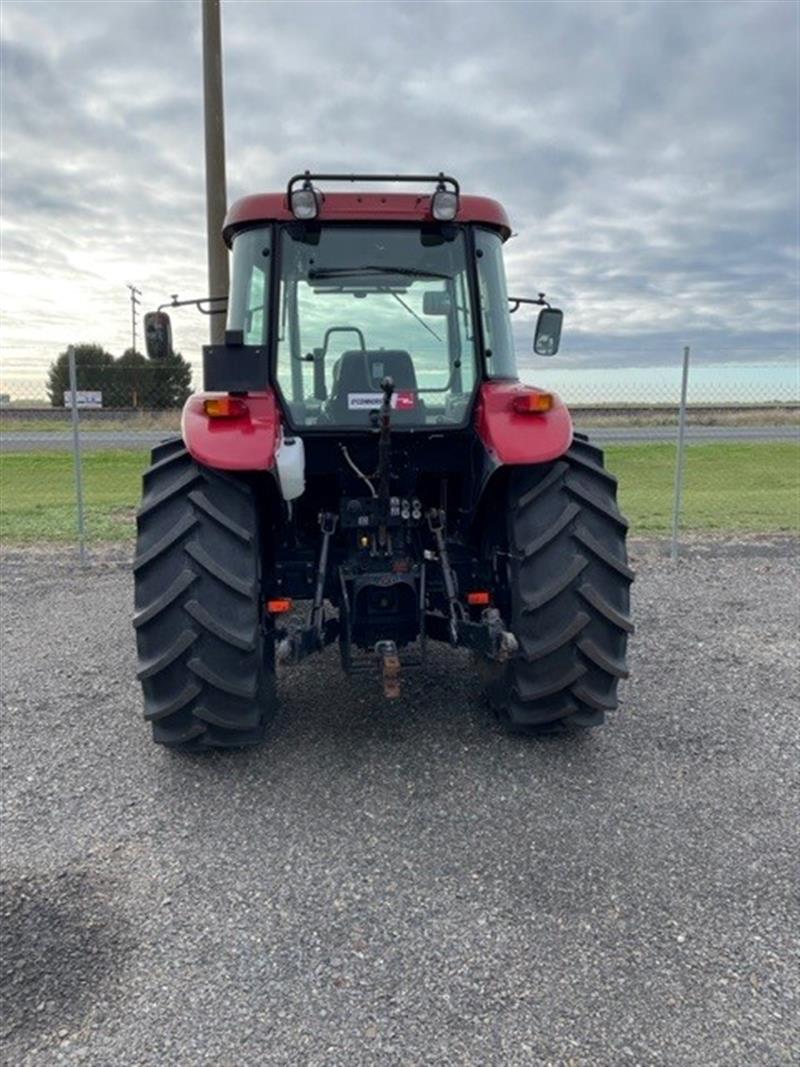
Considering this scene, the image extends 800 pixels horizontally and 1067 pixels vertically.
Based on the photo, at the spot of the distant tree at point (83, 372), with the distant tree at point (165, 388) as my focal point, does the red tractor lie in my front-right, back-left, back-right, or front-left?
front-right

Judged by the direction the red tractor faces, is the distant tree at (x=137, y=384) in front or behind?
in front

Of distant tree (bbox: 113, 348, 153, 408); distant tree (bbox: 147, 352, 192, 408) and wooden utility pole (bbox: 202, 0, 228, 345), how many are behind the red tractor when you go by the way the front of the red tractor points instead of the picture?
0

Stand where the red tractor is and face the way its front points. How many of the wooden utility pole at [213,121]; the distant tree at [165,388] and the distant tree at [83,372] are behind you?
0

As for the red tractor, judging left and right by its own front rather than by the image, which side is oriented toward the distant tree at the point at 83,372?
front

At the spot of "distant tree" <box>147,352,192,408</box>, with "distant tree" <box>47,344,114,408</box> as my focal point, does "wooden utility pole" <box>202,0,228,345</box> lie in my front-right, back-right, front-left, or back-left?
back-left

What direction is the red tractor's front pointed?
away from the camera

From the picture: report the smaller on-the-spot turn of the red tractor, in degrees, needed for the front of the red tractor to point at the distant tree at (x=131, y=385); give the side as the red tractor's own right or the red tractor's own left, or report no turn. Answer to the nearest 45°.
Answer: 0° — it already faces it

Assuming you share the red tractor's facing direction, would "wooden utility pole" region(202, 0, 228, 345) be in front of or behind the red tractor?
in front

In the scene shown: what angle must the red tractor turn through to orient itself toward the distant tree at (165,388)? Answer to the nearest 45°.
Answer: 0° — it already faces it
